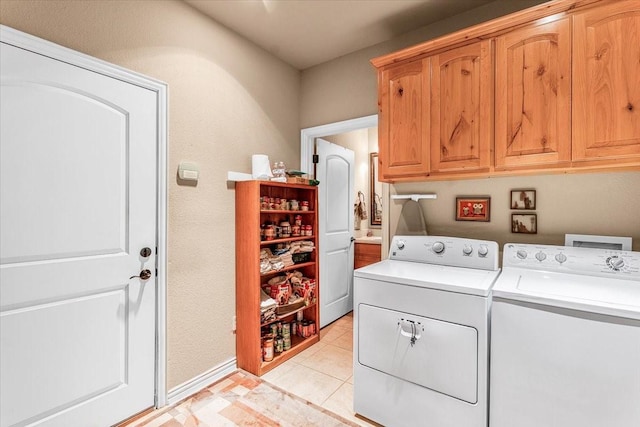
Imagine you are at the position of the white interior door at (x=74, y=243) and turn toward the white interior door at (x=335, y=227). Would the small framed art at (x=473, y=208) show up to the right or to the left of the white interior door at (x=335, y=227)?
right

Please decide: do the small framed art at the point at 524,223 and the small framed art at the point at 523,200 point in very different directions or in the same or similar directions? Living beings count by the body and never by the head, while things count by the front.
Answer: same or similar directions

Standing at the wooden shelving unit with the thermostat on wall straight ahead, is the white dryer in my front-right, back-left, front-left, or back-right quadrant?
back-left

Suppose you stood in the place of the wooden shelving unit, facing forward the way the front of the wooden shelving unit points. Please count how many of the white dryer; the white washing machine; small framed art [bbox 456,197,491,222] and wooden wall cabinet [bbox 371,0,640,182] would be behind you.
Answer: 0

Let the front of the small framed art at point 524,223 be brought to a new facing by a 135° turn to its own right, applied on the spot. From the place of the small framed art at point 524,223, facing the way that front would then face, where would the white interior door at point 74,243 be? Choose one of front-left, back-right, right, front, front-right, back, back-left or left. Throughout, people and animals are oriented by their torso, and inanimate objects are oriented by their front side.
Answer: left

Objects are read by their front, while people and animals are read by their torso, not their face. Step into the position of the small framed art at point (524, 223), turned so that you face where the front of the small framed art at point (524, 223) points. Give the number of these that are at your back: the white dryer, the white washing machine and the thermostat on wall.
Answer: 0

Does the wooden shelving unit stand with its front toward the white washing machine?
yes

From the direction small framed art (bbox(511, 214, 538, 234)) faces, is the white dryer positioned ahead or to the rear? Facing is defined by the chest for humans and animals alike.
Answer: ahead

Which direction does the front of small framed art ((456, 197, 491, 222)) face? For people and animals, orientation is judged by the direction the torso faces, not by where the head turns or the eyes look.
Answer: toward the camera

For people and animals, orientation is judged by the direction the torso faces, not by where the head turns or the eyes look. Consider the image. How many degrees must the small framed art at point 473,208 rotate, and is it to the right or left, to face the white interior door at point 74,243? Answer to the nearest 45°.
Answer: approximately 45° to its right

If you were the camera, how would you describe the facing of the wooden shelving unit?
facing the viewer and to the right of the viewer

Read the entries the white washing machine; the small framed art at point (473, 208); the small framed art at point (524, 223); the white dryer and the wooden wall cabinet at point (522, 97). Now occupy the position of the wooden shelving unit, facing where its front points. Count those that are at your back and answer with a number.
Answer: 0

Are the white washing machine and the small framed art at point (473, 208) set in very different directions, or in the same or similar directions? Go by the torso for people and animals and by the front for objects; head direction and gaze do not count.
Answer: same or similar directions

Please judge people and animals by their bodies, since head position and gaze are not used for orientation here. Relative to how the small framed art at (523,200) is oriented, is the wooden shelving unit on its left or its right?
on its right

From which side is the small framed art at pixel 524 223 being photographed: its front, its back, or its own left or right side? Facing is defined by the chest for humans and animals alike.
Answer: front

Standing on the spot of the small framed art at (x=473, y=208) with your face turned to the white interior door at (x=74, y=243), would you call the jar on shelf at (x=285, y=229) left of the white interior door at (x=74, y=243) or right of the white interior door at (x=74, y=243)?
right

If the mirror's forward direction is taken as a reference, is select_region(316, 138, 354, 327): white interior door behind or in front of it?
in front
